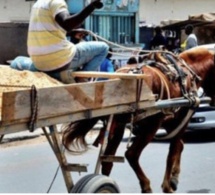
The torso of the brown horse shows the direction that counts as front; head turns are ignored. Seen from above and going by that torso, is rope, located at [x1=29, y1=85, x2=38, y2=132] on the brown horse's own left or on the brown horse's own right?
on the brown horse's own right

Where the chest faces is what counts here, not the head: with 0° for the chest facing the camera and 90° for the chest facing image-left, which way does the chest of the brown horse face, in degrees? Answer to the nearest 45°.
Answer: approximately 270°

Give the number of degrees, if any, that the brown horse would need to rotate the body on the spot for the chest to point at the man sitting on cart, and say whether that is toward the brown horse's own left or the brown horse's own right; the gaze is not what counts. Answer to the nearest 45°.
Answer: approximately 135° to the brown horse's own right

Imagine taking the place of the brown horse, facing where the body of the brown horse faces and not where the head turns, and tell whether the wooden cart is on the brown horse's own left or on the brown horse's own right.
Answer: on the brown horse's own right
